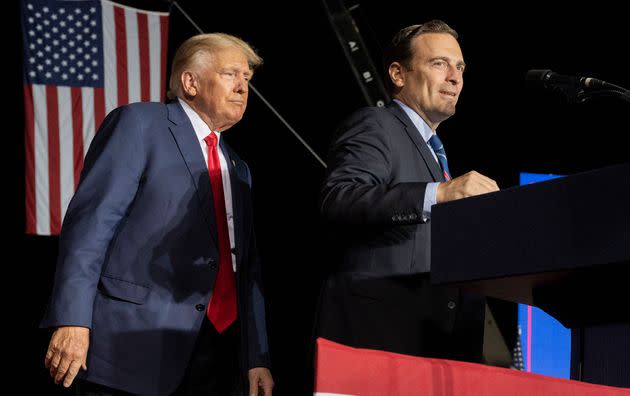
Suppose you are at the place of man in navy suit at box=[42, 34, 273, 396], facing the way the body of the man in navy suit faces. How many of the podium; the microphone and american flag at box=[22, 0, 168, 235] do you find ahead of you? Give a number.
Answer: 2

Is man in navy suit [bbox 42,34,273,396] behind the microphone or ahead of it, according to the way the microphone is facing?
ahead

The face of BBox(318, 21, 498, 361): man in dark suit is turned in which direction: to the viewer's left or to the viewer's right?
to the viewer's right

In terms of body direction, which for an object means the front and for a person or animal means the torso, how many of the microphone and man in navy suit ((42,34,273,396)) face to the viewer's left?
1

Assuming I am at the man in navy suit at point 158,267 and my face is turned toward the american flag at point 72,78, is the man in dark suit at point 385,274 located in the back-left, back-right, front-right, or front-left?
back-right

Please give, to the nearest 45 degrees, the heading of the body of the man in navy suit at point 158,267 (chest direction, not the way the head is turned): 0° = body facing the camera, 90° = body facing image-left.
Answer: approximately 315°

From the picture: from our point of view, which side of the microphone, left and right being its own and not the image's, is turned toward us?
left

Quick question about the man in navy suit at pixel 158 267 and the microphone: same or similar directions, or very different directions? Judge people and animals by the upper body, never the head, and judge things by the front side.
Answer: very different directions

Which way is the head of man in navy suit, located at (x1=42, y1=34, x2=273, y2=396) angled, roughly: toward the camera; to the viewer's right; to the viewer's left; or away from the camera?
to the viewer's right

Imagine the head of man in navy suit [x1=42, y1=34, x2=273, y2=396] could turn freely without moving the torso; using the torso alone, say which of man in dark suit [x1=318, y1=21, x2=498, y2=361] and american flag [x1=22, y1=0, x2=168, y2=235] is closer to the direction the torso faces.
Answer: the man in dark suit

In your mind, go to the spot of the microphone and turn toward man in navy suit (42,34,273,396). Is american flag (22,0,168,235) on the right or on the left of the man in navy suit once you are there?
right

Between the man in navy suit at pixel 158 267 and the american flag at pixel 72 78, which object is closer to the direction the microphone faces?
the man in navy suit

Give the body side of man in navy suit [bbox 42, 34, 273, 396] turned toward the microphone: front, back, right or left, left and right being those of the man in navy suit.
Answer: front
